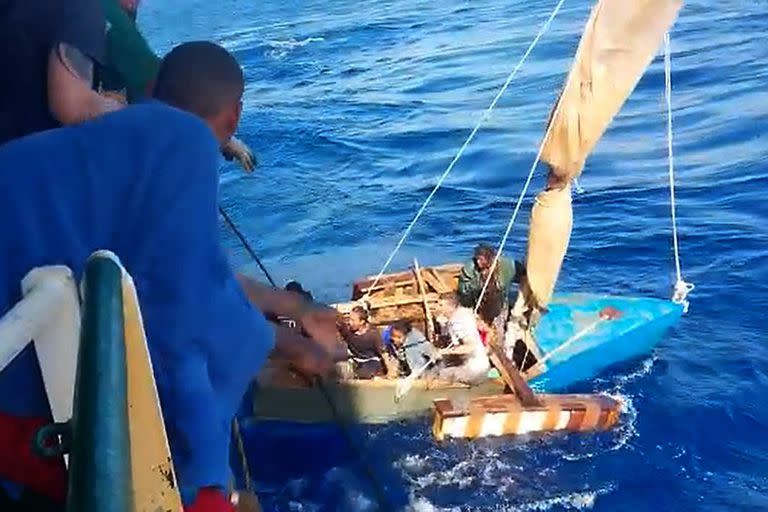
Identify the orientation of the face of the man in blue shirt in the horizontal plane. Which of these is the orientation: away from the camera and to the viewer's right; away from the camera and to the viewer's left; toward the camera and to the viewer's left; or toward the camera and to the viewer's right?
away from the camera and to the viewer's right

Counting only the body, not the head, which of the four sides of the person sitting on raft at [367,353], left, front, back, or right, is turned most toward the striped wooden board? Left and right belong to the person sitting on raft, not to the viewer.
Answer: left

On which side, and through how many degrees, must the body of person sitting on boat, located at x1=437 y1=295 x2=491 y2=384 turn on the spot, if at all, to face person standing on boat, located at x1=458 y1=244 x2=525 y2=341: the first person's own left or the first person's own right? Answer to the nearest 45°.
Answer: approximately 90° to the first person's own right

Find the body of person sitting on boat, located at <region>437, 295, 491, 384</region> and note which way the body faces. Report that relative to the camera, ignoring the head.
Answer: to the viewer's left

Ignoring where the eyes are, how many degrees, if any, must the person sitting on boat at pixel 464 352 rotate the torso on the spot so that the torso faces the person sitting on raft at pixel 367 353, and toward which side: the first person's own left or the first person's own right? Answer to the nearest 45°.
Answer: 0° — they already face them

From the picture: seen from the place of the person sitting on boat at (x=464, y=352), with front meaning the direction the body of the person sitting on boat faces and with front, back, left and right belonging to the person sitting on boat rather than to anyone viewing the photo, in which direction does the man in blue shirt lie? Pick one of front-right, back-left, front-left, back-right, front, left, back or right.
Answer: left

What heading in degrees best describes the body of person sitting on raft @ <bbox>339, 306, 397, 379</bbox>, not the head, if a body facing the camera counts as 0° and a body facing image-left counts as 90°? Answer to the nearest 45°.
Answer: approximately 45°

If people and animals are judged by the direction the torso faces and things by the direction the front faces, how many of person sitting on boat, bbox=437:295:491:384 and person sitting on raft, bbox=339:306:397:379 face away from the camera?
0

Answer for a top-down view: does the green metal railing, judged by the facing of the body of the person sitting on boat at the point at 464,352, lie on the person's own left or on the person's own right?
on the person's own left
